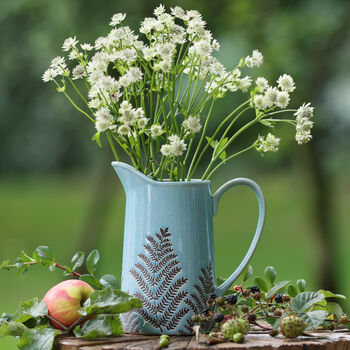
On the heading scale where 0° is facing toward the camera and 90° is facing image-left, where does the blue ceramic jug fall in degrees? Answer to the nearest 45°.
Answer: approximately 90°
